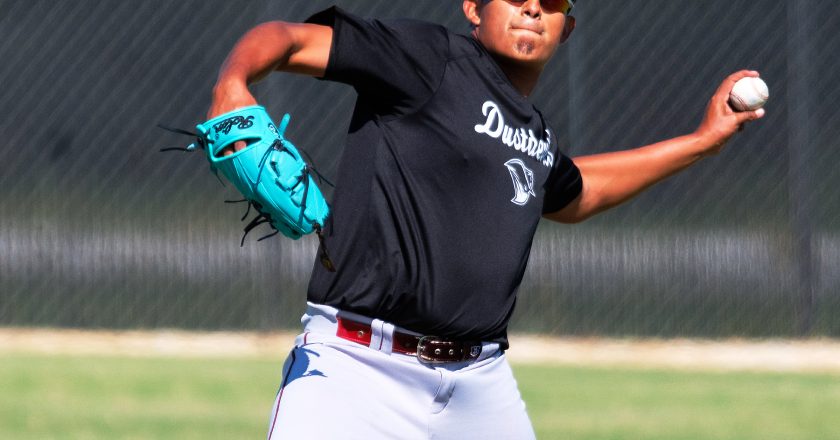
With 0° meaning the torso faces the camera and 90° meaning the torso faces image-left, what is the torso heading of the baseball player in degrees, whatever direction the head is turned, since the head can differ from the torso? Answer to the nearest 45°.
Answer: approximately 315°
